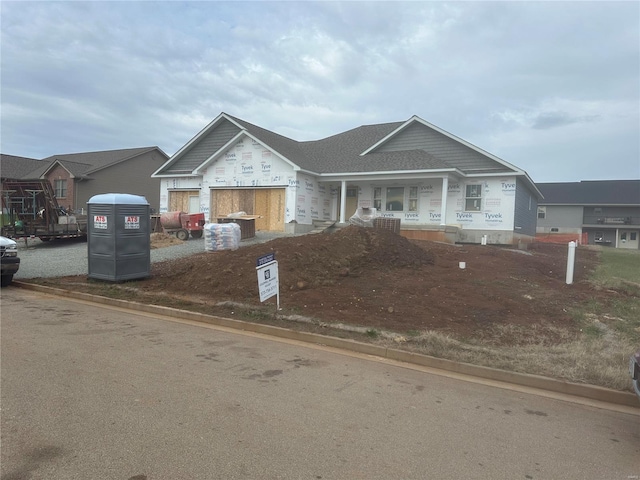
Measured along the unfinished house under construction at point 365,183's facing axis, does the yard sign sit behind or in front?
in front

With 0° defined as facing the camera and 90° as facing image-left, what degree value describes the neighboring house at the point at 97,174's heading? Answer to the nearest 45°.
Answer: approximately 45°

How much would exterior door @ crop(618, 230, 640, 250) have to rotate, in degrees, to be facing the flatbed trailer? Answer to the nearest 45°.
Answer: approximately 45° to its right

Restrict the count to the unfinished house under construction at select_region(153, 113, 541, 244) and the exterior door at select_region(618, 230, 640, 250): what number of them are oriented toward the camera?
2

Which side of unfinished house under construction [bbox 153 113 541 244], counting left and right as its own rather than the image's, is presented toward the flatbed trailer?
right

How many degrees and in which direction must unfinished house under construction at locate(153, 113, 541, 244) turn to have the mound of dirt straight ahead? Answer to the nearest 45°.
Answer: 0° — it already faces it

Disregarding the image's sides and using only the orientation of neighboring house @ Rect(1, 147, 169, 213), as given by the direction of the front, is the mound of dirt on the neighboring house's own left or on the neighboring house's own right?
on the neighboring house's own left

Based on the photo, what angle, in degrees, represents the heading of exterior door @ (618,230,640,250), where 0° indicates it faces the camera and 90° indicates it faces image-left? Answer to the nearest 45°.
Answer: approximately 0°

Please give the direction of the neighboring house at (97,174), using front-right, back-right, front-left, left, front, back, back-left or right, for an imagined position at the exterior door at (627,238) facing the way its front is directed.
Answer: front-right

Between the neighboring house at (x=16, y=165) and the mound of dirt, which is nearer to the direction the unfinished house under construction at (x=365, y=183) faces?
the mound of dirt

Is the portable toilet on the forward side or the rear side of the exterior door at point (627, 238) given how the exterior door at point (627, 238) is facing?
on the forward side

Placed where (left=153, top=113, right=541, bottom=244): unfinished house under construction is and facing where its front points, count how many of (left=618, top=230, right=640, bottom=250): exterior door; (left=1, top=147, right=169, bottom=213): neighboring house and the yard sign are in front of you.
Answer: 1
